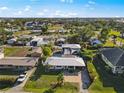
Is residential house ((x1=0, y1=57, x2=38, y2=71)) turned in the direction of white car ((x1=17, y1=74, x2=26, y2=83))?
yes

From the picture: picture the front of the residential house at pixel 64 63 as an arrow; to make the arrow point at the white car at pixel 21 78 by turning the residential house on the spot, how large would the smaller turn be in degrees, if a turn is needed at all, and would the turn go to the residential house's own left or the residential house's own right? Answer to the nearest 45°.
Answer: approximately 45° to the residential house's own right

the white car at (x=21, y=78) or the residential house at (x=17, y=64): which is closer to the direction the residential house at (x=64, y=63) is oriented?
the white car

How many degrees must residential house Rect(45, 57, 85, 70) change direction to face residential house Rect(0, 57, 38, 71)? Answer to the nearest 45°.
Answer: approximately 90° to its right

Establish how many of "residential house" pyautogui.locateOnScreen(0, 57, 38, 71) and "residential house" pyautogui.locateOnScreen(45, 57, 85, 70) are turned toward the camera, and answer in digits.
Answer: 2

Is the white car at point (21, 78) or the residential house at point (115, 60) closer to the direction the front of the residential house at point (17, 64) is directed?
the white car

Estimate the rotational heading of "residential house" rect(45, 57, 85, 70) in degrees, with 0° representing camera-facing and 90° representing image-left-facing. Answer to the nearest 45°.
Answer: approximately 0°

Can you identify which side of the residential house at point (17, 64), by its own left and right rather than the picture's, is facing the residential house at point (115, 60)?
left

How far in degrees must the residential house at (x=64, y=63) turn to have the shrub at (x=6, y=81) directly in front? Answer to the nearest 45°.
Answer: approximately 45° to its right
